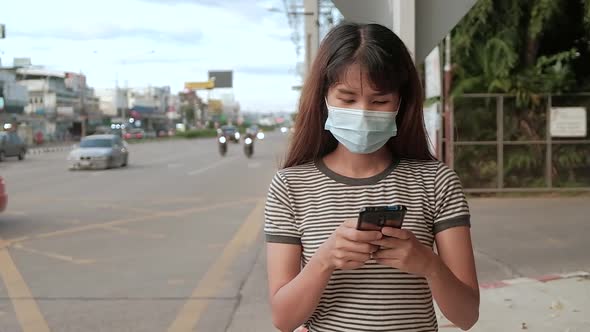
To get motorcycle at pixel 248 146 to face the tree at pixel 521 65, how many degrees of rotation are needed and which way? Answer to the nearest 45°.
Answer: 0° — it already faces it

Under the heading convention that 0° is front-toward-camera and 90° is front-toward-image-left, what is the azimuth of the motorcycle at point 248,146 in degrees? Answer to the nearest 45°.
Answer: approximately 0°

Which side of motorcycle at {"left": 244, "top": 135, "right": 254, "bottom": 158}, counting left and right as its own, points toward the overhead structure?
front

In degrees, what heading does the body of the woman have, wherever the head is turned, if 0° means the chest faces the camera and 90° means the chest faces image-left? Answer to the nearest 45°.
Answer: approximately 0°

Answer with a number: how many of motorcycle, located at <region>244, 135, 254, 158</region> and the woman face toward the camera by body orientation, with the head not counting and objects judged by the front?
2

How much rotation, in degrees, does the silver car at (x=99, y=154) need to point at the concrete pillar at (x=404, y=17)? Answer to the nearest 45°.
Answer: approximately 45° to its left

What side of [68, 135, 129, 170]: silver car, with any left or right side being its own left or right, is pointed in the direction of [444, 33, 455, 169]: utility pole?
left

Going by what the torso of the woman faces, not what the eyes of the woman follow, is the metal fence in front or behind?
behind

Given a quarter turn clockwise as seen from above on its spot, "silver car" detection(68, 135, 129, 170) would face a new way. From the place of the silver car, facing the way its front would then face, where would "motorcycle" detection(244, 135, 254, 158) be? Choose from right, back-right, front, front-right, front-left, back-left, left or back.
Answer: right

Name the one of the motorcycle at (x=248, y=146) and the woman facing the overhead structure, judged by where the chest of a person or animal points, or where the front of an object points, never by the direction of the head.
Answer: the motorcycle

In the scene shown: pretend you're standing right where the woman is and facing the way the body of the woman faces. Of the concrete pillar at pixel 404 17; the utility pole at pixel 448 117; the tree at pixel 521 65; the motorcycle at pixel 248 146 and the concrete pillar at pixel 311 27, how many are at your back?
5

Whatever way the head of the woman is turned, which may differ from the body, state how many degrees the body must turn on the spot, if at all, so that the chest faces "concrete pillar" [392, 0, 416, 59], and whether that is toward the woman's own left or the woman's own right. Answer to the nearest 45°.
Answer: approximately 180°

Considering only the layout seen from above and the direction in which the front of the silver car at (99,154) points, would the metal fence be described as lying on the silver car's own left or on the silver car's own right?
on the silver car's own left
